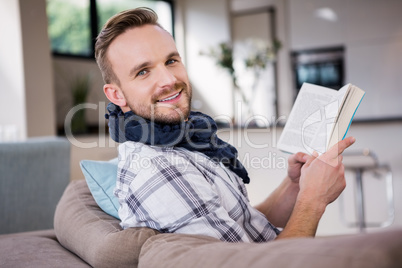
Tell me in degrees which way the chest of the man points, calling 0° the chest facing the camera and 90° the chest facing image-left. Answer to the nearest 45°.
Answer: approximately 270°

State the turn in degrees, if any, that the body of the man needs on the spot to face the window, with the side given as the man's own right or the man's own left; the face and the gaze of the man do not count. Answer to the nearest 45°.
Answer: approximately 90° to the man's own left
